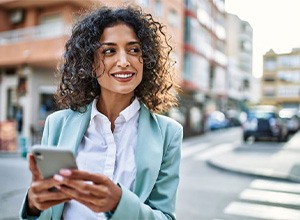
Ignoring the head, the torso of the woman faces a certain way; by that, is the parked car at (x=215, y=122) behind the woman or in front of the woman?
behind

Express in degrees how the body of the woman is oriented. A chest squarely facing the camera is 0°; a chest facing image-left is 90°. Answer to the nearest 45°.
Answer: approximately 0°

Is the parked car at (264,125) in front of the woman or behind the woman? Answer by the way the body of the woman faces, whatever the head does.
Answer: behind

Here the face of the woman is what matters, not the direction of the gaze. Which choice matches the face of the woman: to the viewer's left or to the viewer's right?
to the viewer's right

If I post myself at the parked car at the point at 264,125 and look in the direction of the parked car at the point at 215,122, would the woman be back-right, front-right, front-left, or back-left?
back-left
